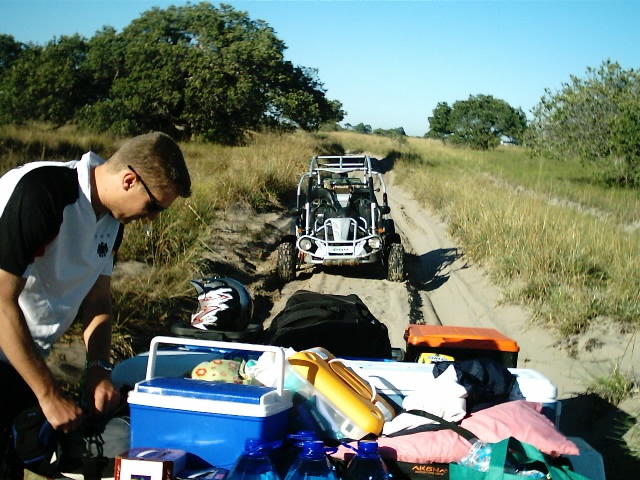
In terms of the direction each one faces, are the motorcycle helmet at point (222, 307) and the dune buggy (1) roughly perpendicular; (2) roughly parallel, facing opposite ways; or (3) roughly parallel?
roughly perpendicular

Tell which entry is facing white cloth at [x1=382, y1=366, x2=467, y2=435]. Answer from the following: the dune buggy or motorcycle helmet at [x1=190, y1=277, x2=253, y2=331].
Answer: the dune buggy

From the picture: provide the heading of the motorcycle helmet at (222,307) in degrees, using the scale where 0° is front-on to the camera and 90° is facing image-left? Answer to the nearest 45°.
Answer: approximately 90°

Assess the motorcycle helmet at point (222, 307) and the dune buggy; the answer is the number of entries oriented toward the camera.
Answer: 1

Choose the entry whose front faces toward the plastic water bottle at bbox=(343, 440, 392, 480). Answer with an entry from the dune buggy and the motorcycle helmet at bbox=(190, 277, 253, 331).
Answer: the dune buggy

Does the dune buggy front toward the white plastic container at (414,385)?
yes
